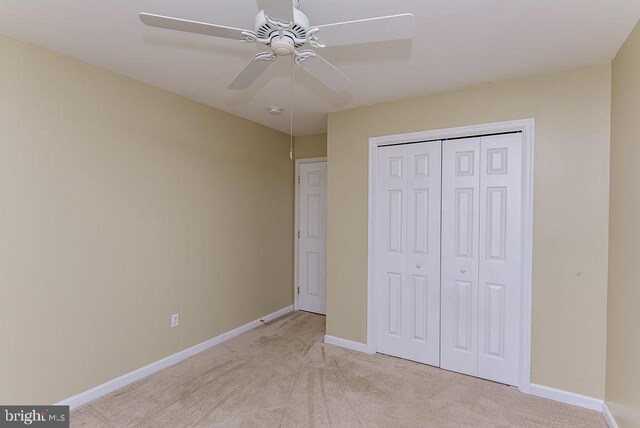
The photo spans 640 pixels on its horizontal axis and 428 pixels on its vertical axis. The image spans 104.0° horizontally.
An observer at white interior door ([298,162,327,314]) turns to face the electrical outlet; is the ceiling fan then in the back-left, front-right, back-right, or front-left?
front-left

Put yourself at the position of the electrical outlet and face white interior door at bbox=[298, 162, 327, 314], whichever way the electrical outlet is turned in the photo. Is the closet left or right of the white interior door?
right

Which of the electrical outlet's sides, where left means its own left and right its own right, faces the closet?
front
